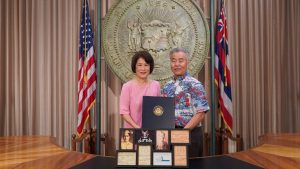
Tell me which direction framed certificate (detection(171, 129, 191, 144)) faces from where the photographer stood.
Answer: facing the viewer

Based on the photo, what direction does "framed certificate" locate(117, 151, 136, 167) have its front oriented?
toward the camera

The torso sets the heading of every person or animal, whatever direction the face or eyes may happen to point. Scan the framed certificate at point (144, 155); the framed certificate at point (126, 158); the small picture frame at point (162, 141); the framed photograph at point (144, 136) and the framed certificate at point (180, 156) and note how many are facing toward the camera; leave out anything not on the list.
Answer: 5

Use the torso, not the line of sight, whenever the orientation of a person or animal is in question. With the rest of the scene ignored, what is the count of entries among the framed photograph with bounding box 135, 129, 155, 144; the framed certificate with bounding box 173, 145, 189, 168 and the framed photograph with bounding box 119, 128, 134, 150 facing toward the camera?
3

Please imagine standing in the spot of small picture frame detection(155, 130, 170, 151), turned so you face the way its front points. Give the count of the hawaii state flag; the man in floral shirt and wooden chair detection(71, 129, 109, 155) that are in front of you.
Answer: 0

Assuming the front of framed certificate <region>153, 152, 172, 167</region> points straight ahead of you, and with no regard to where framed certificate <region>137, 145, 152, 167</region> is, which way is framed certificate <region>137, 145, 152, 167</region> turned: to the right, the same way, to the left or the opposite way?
the same way

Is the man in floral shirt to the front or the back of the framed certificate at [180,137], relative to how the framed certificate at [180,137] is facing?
to the back

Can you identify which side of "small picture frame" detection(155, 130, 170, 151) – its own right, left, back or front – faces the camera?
front

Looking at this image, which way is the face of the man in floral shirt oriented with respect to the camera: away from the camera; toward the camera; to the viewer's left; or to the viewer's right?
toward the camera
